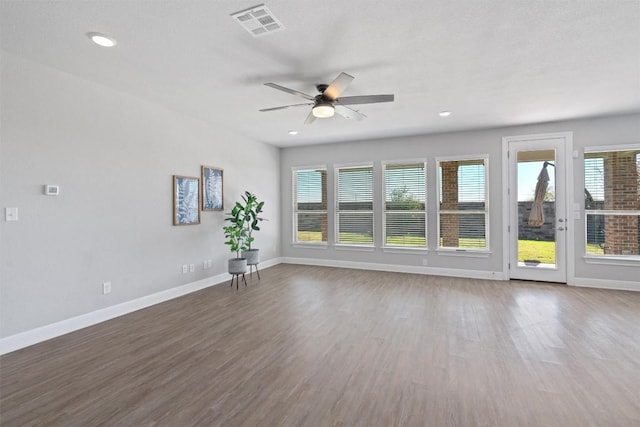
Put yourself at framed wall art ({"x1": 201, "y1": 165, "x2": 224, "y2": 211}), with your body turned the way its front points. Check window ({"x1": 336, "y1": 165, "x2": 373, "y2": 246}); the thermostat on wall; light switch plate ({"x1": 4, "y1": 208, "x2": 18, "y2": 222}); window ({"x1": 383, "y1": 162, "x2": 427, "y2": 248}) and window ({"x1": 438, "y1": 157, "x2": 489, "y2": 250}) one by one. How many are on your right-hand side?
2

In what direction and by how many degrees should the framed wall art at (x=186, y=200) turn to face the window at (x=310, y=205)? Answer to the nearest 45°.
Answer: approximately 90° to its left

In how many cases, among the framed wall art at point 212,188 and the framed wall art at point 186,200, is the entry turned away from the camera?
0

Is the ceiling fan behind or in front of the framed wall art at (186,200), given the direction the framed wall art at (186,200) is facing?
in front

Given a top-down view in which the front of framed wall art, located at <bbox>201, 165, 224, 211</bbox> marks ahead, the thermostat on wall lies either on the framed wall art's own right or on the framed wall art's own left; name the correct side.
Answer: on the framed wall art's own right

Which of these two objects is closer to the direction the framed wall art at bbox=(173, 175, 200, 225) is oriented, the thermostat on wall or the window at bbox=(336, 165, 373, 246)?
the window

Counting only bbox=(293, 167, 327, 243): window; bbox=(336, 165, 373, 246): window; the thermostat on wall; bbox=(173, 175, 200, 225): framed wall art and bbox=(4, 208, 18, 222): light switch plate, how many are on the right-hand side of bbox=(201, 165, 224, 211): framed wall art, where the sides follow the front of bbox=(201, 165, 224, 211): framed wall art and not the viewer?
3

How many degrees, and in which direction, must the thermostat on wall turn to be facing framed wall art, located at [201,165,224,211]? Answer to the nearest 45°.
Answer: approximately 90° to its left

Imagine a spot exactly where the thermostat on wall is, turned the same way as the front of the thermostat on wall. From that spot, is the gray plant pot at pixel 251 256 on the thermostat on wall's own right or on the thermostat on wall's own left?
on the thermostat on wall's own left

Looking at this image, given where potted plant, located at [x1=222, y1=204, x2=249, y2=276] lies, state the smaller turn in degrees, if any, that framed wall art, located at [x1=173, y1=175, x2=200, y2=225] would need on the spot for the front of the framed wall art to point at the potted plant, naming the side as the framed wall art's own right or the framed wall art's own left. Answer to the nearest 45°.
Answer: approximately 45° to the framed wall art's own left

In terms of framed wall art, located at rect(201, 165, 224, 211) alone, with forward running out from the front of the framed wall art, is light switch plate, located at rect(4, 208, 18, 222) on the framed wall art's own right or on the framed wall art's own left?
on the framed wall art's own right

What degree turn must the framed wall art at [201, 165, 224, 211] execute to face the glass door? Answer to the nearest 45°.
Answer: approximately 45° to its left

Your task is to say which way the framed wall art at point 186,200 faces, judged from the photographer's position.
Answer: facing the viewer and to the right of the viewer

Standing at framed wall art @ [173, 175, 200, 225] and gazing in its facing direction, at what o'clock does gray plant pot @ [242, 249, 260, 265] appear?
The gray plant pot is roughly at 10 o'clock from the framed wall art.
